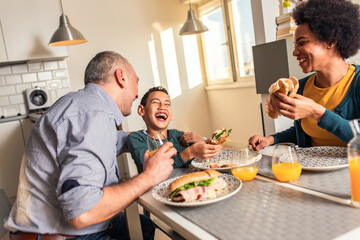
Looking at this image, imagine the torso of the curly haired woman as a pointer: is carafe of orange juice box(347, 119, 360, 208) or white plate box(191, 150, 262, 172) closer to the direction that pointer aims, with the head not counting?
the white plate

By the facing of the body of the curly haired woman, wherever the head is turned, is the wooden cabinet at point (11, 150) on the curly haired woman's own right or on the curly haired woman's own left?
on the curly haired woman's own right

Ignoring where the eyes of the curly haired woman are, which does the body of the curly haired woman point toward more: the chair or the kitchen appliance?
the chair

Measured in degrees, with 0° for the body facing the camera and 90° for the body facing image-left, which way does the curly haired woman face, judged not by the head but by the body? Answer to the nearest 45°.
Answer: approximately 45°

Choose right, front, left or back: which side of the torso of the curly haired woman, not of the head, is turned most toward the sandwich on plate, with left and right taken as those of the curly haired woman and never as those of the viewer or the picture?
front

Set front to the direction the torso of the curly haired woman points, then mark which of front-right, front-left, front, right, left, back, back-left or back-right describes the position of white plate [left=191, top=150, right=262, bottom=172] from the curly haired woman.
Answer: front

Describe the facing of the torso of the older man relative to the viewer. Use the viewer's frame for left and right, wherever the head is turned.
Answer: facing away from the viewer and to the right of the viewer

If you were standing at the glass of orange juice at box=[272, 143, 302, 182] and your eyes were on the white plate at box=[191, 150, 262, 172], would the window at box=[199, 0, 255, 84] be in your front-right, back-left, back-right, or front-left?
front-right

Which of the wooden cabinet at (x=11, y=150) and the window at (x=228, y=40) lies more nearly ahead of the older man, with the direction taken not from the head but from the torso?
the window

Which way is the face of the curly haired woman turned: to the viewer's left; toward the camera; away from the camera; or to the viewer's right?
to the viewer's left

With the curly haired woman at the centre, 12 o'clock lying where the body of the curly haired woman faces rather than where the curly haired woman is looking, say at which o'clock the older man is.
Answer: The older man is roughly at 12 o'clock from the curly haired woman.

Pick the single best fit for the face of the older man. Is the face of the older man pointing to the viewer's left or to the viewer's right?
to the viewer's right

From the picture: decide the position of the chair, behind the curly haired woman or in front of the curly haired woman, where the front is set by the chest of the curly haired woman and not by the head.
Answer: in front
